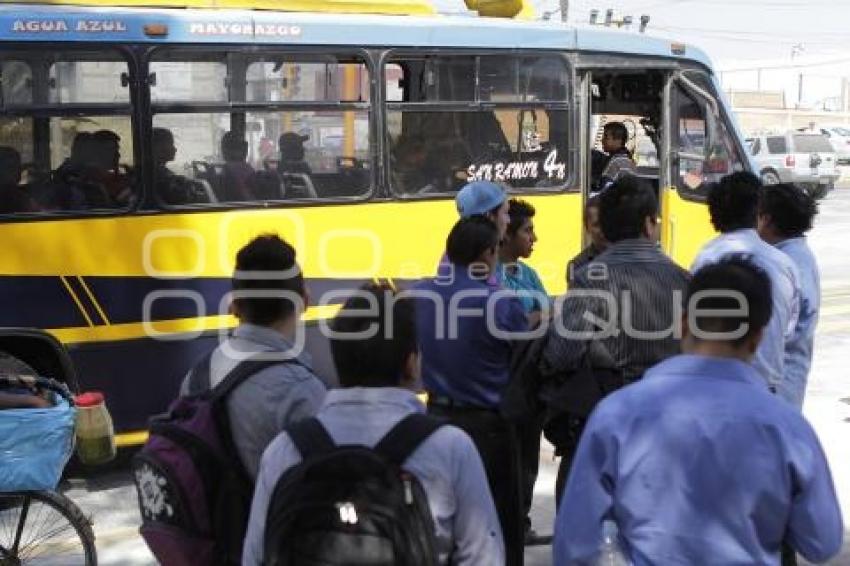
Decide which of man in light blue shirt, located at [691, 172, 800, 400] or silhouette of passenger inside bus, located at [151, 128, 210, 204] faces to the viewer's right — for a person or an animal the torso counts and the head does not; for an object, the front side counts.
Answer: the silhouette of passenger inside bus

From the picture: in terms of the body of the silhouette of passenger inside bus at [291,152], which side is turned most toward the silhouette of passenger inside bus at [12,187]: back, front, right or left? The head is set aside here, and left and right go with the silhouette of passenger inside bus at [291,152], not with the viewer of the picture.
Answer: back

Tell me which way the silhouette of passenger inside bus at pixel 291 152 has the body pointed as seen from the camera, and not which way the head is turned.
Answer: to the viewer's right

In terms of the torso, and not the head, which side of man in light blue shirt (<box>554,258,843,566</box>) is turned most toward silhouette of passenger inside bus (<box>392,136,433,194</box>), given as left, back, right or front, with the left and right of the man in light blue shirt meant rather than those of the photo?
front

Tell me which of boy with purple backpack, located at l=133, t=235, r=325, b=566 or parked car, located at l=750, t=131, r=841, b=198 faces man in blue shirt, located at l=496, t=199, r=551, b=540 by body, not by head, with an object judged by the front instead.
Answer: the boy with purple backpack

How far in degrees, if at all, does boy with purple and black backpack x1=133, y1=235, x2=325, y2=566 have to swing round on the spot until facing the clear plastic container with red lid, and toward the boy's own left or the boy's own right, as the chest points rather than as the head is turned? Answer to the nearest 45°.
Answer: approximately 45° to the boy's own left

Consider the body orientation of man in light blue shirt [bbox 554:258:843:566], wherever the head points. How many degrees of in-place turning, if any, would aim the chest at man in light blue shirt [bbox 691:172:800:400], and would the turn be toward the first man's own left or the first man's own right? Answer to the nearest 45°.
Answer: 0° — they already face them

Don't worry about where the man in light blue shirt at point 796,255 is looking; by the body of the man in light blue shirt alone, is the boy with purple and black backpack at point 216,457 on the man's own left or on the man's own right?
on the man's own left

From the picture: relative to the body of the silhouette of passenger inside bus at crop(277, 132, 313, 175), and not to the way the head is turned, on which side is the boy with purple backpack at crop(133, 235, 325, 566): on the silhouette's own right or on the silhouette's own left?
on the silhouette's own right

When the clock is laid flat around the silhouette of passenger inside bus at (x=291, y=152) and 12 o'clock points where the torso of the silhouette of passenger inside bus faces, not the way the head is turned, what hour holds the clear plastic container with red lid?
The clear plastic container with red lid is roughly at 4 o'clock from the silhouette of passenger inside bus.

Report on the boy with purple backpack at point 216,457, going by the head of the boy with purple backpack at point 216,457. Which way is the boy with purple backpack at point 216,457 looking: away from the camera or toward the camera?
away from the camera

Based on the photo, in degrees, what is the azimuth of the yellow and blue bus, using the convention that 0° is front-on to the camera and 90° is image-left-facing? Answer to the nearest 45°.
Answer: approximately 270°

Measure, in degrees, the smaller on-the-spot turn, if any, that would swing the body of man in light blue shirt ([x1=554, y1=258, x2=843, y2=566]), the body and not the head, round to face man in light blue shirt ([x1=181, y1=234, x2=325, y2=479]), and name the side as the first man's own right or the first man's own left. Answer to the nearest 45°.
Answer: approximately 90° to the first man's own left

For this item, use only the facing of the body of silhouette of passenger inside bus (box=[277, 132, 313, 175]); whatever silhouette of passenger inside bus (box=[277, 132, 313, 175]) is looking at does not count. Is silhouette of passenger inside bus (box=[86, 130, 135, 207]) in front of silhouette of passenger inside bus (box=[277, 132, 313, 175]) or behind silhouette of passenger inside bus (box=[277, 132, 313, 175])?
behind

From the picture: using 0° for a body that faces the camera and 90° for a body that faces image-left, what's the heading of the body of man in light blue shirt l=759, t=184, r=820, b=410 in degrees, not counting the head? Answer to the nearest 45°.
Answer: approximately 135°

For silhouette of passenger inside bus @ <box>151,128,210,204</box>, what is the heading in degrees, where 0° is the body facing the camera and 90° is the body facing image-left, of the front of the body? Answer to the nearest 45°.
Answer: approximately 270°

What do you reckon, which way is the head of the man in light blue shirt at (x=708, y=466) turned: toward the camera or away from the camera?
away from the camera
